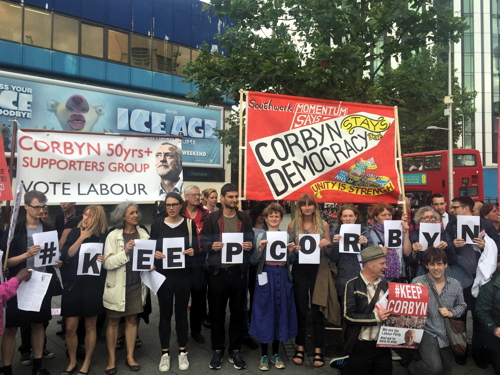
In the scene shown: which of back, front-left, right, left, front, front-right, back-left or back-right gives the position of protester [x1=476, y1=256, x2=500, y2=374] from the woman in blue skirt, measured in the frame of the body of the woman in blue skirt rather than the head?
left

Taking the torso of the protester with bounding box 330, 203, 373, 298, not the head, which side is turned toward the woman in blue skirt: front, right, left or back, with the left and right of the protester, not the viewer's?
right

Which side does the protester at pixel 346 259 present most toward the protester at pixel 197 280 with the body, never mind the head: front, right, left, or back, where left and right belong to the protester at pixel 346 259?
right

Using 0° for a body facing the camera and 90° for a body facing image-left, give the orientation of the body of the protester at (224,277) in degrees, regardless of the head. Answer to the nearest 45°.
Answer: approximately 0°

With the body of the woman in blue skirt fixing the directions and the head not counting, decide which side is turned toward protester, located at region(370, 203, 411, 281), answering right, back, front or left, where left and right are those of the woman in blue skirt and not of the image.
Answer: left

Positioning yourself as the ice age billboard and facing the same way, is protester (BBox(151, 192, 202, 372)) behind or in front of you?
in front

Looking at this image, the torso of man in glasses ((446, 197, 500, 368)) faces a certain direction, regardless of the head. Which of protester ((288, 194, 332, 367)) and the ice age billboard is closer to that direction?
the protester

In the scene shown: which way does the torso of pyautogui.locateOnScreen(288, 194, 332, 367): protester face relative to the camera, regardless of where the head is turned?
toward the camera

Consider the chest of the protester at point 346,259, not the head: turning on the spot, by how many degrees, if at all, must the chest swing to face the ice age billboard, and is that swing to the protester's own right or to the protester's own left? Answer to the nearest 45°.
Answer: approximately 135° to the protester's own right

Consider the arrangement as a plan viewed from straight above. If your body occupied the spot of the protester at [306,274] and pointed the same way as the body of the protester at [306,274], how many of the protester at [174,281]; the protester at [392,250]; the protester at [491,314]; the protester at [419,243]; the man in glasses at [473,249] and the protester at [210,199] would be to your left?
4

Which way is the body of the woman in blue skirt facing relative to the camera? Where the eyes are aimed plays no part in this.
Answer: toward the camera

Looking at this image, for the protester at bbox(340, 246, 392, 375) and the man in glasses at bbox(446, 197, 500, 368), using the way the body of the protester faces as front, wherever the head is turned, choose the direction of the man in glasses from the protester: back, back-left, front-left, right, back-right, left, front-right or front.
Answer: left

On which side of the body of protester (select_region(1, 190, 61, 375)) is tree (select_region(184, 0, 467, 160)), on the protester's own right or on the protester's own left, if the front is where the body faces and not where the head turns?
on the protester's own left

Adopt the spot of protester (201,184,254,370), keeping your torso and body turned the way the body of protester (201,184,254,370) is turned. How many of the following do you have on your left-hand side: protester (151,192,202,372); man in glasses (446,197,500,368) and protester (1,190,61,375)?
1

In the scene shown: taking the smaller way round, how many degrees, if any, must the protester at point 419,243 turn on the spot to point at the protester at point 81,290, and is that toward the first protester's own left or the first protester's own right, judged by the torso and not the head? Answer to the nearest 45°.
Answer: approximately 45° to the first protester's own right
